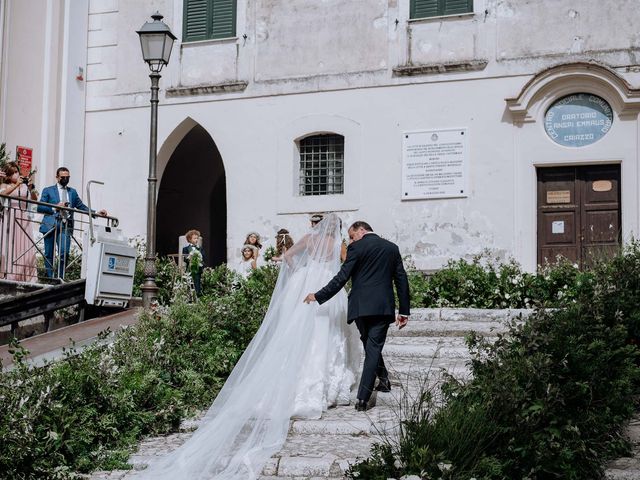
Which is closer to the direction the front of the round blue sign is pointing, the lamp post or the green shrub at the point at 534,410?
the green shrub

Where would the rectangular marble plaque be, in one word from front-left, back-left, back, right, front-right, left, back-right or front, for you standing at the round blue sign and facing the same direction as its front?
right

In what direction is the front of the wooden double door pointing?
toward the camera

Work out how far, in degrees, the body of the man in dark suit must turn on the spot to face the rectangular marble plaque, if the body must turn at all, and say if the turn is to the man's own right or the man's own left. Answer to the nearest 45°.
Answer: approximately 45° to the man's own right

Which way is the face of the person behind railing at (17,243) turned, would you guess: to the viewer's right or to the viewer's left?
to the viewer's right

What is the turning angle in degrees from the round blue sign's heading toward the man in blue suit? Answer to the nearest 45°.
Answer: approximately 45° to its right

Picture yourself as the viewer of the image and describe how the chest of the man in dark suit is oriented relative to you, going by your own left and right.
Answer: facing away from the viewer and to the left of the viewer

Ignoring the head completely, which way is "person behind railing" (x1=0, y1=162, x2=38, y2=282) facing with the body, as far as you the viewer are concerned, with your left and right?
facing the viewer and to the right of the viewer

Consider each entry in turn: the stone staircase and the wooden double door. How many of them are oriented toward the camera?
2

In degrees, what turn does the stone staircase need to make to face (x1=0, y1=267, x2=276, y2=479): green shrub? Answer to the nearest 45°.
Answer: approximately 90° to its right

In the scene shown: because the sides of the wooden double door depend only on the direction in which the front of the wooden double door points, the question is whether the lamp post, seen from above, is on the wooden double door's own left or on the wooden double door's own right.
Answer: on the wooden double door's own right

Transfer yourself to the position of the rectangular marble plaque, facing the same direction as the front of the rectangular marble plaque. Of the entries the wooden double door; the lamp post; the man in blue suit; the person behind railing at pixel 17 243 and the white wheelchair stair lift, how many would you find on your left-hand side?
1

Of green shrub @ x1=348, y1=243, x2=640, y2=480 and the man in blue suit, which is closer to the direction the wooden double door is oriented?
the green shrub

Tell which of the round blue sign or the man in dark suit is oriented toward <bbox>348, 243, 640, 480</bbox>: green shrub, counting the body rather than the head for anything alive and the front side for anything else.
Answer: the round blue sign

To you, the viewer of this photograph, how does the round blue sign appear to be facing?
facing the viewer
